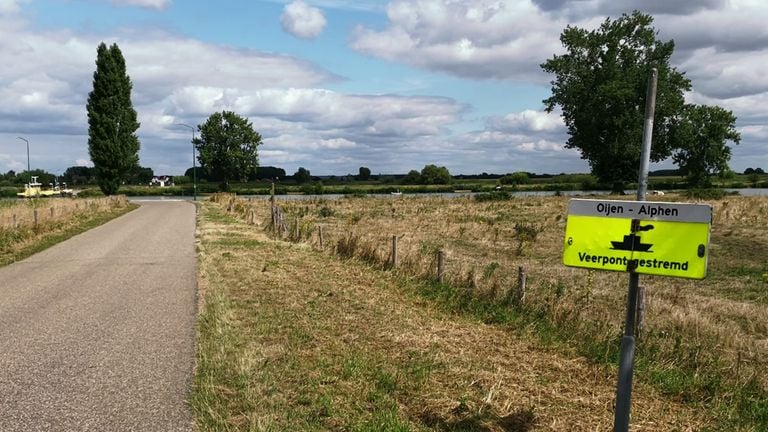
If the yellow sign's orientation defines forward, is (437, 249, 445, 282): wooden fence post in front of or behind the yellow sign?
behind

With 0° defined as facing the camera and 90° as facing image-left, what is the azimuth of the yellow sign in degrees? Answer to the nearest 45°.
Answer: approximately 0°

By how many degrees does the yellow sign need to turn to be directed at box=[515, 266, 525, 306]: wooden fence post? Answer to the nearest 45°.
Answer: approximately 180°

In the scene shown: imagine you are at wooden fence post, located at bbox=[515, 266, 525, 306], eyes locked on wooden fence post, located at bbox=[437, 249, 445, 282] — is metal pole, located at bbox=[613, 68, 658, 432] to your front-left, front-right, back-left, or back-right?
back-left

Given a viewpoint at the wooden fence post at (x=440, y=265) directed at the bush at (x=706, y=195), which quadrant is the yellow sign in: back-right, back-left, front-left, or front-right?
back-right

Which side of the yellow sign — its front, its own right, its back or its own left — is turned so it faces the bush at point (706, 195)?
back
